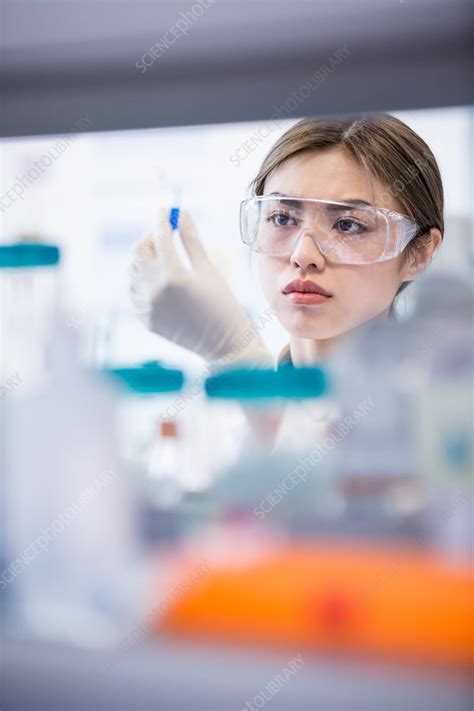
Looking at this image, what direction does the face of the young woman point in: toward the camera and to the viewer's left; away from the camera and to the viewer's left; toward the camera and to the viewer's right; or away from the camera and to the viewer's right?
toward the camera and to the viewer's left

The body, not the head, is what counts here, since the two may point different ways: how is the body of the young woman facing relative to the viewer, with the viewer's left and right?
facing the viewer and to the left of the viewer
